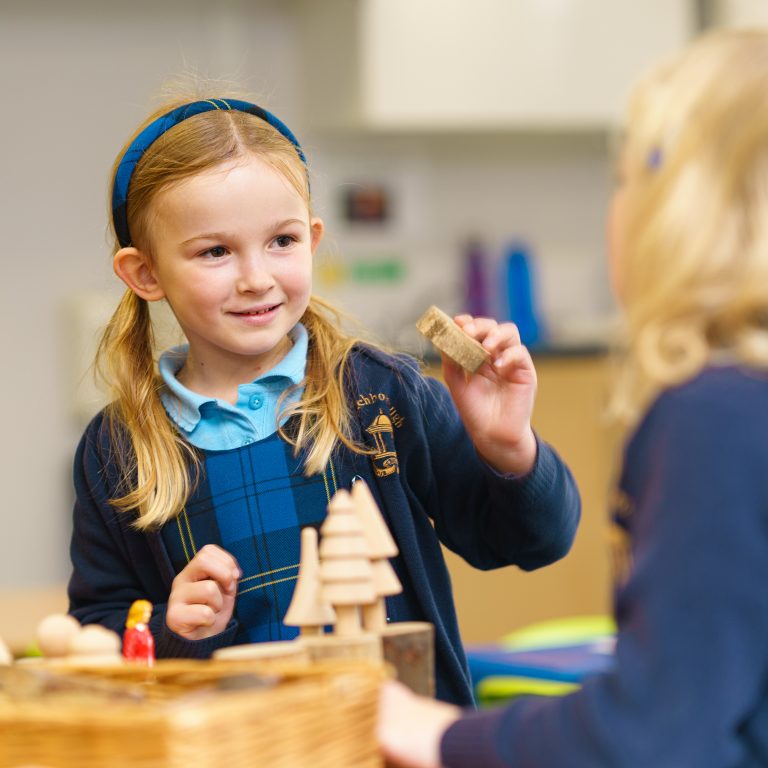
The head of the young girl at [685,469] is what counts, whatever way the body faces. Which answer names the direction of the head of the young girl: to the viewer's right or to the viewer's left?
to the viewer's left

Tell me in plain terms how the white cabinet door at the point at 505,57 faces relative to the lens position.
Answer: facing the viewer

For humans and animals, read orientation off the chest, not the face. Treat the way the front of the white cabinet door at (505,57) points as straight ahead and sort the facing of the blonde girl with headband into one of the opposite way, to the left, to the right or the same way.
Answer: the same way

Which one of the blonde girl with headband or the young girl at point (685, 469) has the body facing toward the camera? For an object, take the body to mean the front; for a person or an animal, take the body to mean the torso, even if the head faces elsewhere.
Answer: the blonde girl with headband

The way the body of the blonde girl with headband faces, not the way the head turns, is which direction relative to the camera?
toward the camera

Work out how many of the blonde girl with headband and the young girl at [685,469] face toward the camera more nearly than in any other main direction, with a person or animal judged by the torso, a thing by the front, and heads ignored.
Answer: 1

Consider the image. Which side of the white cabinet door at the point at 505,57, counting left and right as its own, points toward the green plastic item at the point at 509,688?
front

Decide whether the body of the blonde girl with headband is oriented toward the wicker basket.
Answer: yes

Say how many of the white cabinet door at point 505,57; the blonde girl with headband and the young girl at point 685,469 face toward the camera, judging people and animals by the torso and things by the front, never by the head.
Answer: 2

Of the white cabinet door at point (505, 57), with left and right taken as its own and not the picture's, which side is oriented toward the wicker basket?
front

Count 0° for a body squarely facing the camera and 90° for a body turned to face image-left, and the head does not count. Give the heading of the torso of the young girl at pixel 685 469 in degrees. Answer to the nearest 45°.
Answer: approximately 135°

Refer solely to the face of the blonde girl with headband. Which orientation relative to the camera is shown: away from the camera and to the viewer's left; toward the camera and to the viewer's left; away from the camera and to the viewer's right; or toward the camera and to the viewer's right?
toward the camera and to the viewer's right

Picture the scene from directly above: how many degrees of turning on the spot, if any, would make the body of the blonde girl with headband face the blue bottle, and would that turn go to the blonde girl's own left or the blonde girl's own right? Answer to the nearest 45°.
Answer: approximately 180°

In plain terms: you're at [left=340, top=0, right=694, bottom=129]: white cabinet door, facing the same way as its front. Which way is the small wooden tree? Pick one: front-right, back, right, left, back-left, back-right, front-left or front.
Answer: front

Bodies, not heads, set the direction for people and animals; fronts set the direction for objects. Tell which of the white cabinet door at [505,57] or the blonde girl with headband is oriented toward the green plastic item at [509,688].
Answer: the white cabinet door

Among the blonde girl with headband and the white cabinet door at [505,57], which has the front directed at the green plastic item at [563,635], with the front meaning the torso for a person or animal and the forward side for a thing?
the white cabinet door
